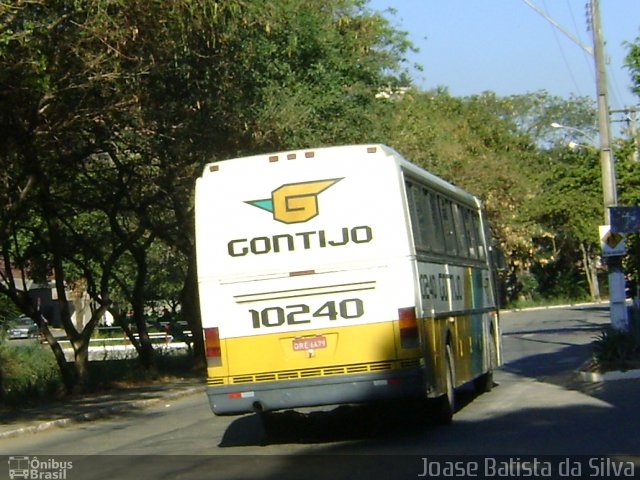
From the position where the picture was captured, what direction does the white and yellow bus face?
facing away from the viewer

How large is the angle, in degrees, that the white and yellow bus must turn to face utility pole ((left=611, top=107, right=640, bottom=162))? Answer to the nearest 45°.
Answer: approximately 45° to its right

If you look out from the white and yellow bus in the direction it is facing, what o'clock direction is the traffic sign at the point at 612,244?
The traffic sign is roughly at 1 o'clock from the white and yellow bus.

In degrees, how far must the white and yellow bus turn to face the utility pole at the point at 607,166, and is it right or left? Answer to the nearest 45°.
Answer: approximately 45° to its right
